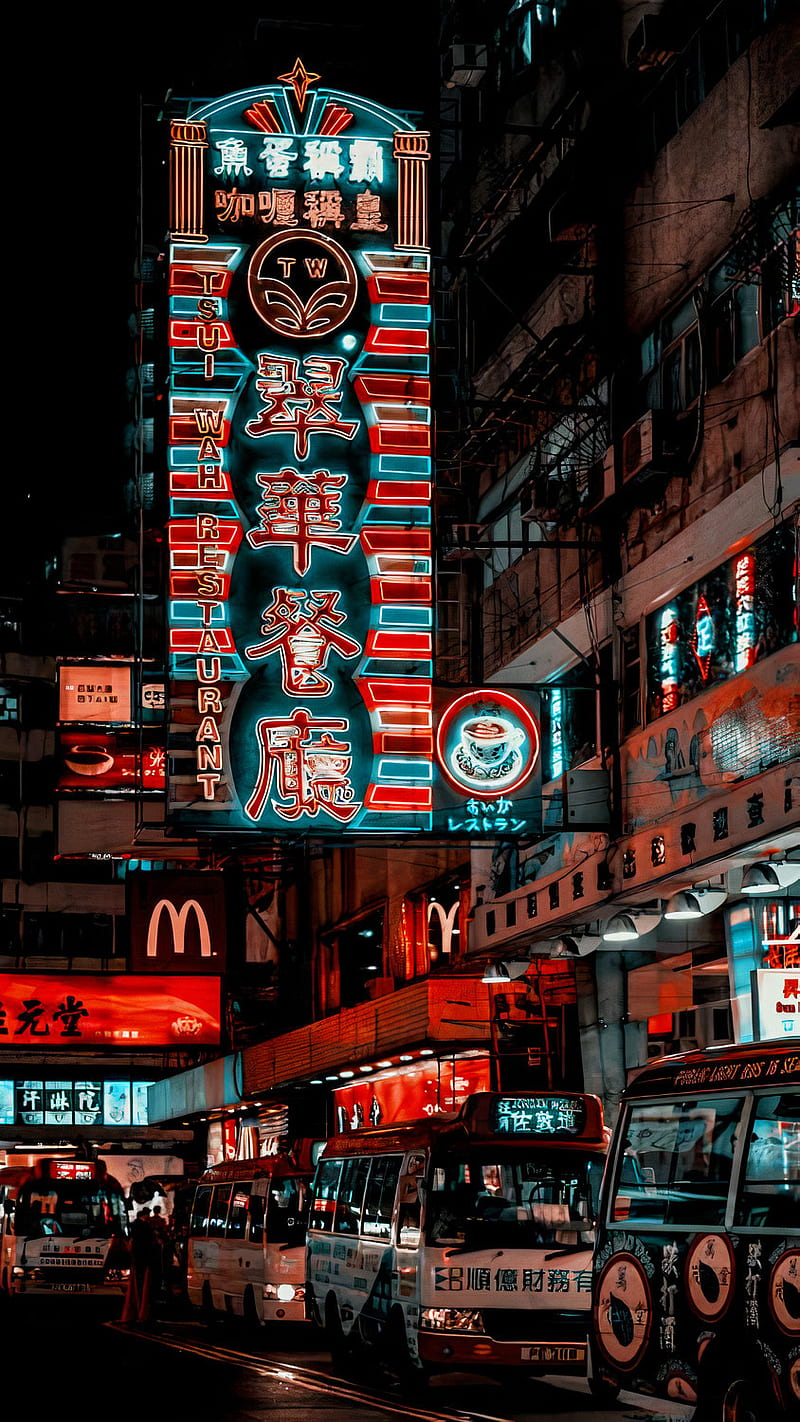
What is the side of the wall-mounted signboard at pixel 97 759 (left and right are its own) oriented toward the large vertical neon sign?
front

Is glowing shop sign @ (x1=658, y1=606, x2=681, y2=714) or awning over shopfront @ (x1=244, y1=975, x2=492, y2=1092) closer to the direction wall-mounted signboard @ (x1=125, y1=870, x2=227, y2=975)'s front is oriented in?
the glowing shop sign

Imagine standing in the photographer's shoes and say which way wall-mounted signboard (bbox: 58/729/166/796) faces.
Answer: facing the viewer

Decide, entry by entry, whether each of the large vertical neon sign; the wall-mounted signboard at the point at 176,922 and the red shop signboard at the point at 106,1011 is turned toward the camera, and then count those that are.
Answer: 3

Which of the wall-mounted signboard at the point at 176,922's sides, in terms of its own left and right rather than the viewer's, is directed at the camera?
front

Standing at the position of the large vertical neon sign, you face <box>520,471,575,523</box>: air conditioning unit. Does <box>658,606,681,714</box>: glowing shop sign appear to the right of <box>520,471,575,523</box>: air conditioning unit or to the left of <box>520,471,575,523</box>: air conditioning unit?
right

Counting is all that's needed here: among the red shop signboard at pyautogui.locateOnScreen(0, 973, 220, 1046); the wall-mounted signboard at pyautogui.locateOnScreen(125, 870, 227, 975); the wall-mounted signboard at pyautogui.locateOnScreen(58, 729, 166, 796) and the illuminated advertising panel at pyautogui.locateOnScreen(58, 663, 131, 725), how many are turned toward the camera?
4

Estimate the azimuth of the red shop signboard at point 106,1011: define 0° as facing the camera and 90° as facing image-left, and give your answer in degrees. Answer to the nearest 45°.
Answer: approximately 0°

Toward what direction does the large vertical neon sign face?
toward the camera
